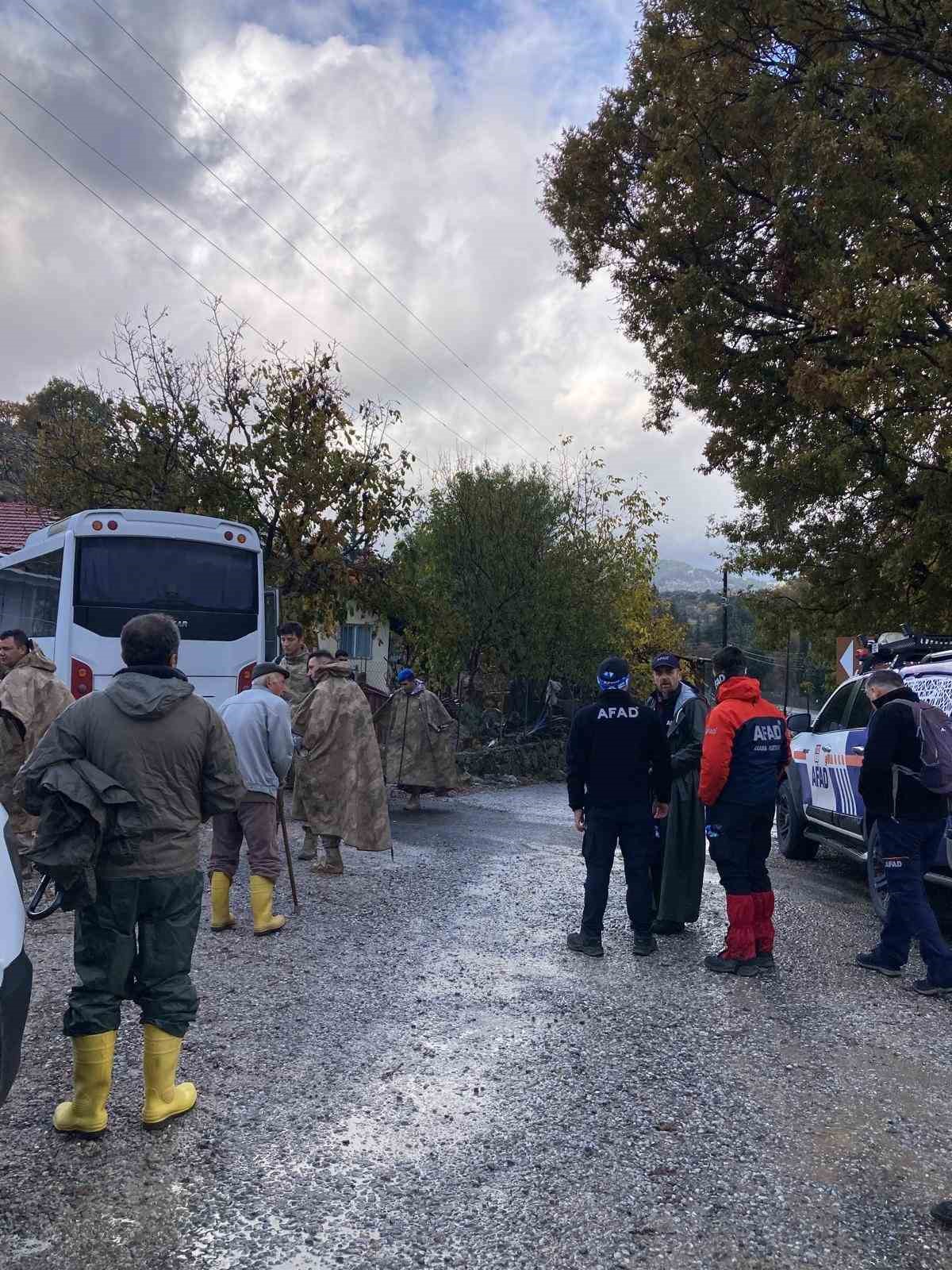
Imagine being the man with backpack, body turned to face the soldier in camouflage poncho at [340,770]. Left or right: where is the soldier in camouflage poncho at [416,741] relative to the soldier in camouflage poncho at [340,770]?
right

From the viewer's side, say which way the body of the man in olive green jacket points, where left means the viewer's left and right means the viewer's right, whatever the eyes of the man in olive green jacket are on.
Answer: facing away from the viewer

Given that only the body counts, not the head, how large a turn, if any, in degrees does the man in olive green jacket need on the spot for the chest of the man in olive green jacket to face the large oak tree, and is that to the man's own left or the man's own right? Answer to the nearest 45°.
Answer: approximately 45° to the man's own right

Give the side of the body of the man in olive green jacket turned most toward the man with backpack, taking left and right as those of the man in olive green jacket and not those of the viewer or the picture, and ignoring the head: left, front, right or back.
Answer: right

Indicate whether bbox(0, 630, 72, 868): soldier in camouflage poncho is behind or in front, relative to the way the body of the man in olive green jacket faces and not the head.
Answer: in front

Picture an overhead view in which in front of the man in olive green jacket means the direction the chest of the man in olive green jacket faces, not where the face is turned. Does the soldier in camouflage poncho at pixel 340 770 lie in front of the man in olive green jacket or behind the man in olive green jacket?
in front

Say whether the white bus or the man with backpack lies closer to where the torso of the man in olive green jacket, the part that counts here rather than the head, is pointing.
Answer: the white bus

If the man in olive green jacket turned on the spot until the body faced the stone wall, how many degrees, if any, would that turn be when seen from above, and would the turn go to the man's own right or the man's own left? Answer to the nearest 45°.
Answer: approximately 45° to the man's own right

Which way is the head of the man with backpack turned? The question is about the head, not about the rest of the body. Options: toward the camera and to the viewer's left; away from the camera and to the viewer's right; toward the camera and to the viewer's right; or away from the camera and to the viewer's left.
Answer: away from the camera and to the viewer's left

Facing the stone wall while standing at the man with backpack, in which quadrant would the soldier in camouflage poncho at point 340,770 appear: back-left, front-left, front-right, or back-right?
front-left
